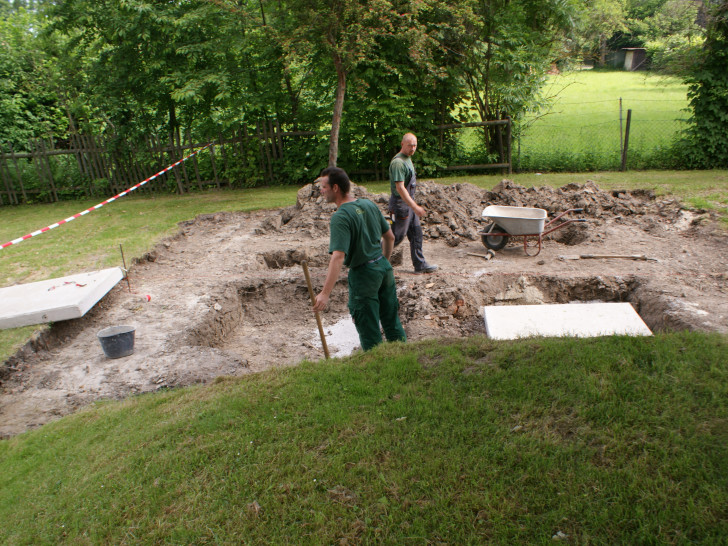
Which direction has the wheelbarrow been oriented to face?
to the viewer's left

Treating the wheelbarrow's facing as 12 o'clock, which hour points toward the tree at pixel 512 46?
The tree is roughly at 3 o'clock from the wheelbarrow.

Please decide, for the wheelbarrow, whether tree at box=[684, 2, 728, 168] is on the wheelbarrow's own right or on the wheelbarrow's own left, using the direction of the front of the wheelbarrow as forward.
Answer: on the wheelbarrow's own right

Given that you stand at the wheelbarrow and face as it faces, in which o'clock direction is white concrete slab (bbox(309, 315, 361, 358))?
The white concrete slab is roughly at 10 o'clock from the wheelbarrow.

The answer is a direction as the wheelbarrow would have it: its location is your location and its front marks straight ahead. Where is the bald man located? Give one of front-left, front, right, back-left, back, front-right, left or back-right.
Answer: front-left

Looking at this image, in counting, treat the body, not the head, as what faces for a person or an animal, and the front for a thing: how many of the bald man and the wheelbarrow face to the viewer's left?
1

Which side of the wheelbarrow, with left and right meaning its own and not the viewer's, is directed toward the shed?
right
